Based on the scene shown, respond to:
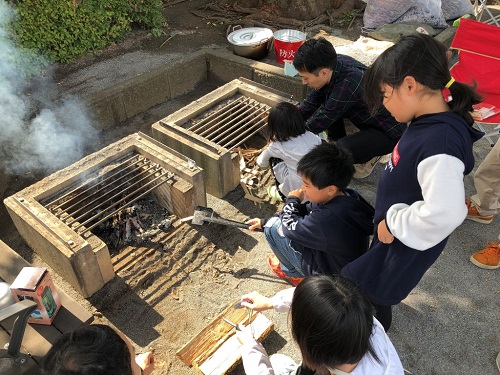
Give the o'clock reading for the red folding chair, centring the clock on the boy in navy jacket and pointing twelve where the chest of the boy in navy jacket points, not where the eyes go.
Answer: The red folding chair is roughly at 4 o'clock from the boy in navy jacket.

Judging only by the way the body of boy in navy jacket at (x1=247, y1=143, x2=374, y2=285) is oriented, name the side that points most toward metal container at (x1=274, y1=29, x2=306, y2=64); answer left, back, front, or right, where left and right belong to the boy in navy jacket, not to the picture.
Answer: right

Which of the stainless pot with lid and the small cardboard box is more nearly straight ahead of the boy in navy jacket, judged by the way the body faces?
the small cardboard box

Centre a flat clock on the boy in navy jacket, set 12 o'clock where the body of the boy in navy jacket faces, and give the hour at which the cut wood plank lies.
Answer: The cut wood plank is roughly at 11 o'clock from the boy in navy jacket.

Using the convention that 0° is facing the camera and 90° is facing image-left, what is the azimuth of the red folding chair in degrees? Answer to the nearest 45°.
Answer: approximately 45°

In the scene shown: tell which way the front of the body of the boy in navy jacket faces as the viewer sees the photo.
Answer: to the viewer's left

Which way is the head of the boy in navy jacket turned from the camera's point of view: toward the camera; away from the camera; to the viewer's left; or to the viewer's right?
to the viewer's left
